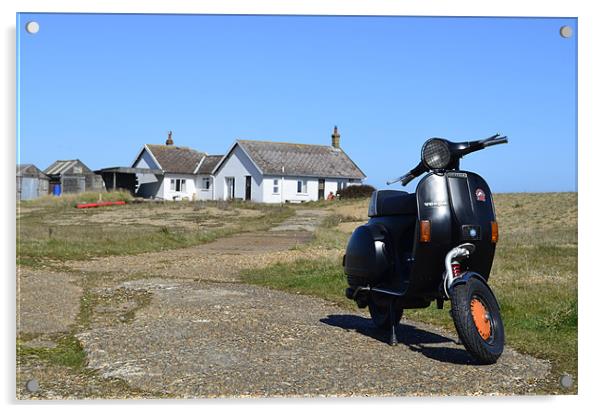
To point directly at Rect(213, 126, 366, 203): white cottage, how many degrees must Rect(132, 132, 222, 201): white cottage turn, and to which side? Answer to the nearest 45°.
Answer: approximately 45° to its left

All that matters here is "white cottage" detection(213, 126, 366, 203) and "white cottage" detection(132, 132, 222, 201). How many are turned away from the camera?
0

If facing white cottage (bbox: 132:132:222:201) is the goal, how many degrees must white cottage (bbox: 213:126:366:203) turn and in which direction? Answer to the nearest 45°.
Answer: approximately 135° to its right

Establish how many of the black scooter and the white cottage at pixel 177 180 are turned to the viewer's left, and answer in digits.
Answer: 0

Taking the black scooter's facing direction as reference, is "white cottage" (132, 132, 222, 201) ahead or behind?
behind

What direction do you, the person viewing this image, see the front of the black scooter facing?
facing the viewer and to the right of the viewer

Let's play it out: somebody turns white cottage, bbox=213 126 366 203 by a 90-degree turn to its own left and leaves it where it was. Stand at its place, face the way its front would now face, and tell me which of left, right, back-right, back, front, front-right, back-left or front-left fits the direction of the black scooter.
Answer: back-right
